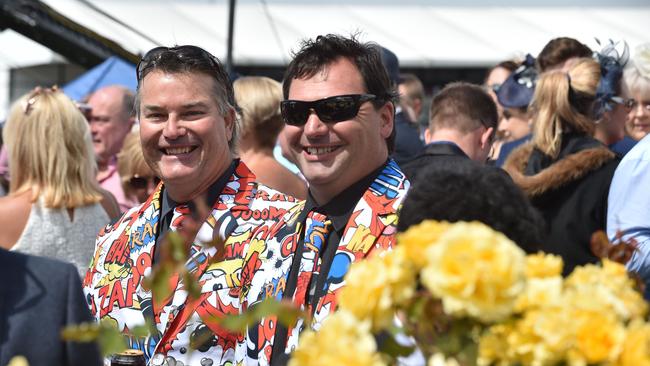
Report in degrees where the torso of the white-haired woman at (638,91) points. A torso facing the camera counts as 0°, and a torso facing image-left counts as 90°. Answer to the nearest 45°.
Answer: approximately 0°

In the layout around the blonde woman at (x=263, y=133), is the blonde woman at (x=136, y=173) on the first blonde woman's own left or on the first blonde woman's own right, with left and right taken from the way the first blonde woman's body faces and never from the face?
on the first blonde woman's own left

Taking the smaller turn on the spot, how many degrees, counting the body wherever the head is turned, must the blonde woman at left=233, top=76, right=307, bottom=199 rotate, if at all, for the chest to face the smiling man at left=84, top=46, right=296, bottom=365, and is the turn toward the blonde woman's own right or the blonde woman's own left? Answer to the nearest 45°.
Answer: approximately 180°

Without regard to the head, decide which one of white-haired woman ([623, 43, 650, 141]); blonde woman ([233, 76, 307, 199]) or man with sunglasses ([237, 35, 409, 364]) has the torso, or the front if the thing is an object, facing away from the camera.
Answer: blonde woman ([233, 76, 307, 199])

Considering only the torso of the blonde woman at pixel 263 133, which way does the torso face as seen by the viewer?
away from the camera

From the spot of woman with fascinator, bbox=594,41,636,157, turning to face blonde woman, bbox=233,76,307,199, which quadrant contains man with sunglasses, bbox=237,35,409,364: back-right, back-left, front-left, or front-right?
front-left

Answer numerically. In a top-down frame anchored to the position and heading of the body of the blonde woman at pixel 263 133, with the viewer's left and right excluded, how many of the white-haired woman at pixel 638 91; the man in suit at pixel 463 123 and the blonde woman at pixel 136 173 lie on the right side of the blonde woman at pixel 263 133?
2

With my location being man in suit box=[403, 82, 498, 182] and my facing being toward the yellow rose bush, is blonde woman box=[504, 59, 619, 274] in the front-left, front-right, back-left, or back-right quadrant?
front-left

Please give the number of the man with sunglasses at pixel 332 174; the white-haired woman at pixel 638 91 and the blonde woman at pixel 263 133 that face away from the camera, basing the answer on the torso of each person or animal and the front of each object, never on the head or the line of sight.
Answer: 1

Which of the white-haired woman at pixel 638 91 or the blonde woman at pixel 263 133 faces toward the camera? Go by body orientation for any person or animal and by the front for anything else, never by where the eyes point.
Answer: the white-haired woman at pixel 638 91

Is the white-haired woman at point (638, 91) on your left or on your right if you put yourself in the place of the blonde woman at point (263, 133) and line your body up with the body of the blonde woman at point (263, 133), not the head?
on your right

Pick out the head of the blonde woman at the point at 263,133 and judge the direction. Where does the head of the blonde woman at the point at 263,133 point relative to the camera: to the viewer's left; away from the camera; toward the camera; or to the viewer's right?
away from the camera

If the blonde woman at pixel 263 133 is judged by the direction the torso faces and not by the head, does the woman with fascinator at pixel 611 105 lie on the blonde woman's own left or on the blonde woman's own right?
on the blonde woman's own right

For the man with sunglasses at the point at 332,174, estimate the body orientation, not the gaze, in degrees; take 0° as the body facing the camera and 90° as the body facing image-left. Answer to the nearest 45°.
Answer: approximately 45°

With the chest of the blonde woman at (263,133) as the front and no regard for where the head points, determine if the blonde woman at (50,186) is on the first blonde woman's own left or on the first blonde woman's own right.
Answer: on the first blonde woman's own left

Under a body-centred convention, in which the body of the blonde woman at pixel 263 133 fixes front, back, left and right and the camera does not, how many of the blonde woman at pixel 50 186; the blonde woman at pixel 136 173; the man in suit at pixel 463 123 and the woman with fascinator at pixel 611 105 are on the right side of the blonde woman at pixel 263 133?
2

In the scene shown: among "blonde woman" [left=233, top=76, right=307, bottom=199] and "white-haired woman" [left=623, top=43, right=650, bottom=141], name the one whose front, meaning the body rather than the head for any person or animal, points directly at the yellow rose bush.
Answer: "white-haired woman" [left=623, top=43, right=650, bottom=141]
